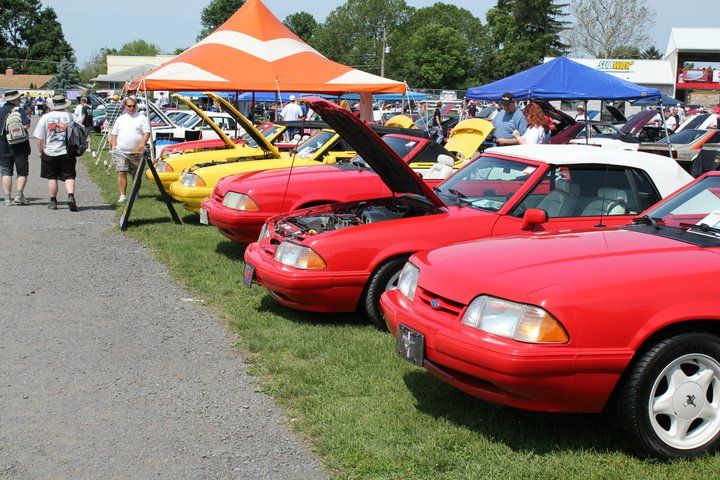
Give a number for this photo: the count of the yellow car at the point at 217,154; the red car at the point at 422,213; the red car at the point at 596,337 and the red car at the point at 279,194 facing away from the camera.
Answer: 0

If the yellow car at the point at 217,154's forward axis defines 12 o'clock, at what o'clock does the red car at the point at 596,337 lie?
The red car is roughly at 10 o'clock from the yellow car.

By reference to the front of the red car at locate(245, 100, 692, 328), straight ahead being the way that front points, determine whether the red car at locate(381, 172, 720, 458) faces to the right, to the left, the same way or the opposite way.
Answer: the same way

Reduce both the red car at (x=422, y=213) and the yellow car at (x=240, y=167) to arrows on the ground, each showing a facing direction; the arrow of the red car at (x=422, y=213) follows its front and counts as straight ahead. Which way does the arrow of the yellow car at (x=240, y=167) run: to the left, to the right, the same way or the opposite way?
the same way

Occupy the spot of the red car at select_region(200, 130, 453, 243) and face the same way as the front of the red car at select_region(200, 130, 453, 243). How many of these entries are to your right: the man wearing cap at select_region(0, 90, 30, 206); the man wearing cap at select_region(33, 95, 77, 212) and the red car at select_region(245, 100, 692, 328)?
2

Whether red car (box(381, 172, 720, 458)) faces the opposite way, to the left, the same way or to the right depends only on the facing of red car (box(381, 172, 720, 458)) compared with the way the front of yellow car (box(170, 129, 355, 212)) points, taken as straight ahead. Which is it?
the same way

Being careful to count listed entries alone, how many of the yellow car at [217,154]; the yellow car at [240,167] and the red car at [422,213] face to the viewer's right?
0

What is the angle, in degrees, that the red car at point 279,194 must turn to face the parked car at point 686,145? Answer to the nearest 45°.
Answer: approximately 180°

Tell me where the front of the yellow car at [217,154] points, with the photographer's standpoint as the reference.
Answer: facing the viewer and to the left of the viewer

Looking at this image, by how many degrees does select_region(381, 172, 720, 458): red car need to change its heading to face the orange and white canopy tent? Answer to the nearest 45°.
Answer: approximately 90° to its right

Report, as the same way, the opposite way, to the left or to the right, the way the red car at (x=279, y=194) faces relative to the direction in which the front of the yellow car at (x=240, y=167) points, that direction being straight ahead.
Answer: the same way

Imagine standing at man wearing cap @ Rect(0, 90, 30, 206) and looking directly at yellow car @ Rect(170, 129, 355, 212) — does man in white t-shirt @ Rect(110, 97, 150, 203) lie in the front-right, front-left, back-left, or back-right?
front-left

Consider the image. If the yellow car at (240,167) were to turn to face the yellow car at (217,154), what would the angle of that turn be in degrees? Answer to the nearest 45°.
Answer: approximately 135° to its right

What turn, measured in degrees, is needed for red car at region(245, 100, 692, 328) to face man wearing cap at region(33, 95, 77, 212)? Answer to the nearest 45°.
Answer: approximately 90° to its right

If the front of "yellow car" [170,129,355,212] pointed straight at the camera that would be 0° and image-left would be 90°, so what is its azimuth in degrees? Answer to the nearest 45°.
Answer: approximately 45°

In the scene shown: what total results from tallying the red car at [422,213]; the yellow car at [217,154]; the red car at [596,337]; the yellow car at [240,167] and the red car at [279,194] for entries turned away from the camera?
0

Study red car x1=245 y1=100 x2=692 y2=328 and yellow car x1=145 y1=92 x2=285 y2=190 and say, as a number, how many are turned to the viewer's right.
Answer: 0

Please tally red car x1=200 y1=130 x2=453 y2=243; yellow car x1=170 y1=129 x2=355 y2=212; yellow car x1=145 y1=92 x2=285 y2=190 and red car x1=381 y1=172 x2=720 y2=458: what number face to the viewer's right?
0
